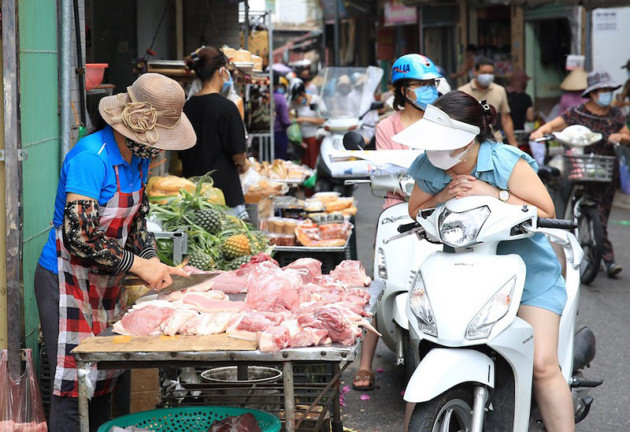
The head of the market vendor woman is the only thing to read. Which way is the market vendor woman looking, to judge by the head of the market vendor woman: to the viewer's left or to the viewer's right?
to the viewer's right

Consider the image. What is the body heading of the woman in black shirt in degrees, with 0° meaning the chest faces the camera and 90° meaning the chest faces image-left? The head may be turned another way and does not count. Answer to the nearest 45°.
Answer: approximately 225°

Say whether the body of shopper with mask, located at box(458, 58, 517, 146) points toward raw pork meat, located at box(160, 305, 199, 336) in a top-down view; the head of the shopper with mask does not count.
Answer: yes

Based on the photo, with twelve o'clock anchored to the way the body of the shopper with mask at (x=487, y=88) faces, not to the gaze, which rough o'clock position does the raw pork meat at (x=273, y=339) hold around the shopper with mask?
The raw pork meat is roughly at 12 o'clock from the shopper with mask.

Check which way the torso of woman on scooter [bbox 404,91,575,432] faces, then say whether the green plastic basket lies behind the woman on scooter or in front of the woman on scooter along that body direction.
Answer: in front

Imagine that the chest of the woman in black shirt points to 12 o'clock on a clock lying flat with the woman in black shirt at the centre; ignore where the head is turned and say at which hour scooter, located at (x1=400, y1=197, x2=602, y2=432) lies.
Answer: The scooter is roughly at 4 o'clock from the woman in black shirt.

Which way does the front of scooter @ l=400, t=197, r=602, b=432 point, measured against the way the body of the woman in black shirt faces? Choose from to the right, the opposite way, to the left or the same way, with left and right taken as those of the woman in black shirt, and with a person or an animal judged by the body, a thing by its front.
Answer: the opposite way

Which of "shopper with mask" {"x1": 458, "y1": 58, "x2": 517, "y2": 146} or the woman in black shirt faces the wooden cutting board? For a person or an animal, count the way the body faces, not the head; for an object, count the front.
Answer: the shopper with mask

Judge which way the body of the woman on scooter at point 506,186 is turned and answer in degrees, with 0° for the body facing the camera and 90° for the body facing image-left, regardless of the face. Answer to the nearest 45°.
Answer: approximately 45°
